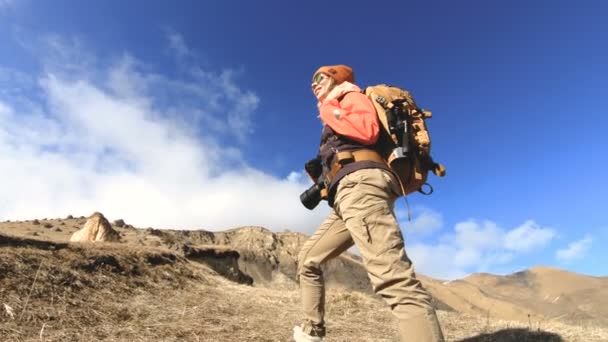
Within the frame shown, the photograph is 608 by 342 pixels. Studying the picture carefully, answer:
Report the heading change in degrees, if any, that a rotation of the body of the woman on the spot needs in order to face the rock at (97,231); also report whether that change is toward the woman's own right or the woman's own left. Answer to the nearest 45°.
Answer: approximately 45° to the woman's own right

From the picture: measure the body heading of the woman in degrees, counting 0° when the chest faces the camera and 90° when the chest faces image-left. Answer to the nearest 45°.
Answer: approximately 90°
